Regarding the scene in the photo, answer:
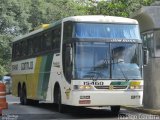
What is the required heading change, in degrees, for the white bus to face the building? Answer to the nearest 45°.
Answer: approximately 90° to its left

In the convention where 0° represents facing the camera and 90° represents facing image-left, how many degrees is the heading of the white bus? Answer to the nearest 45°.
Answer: approximately 315°
